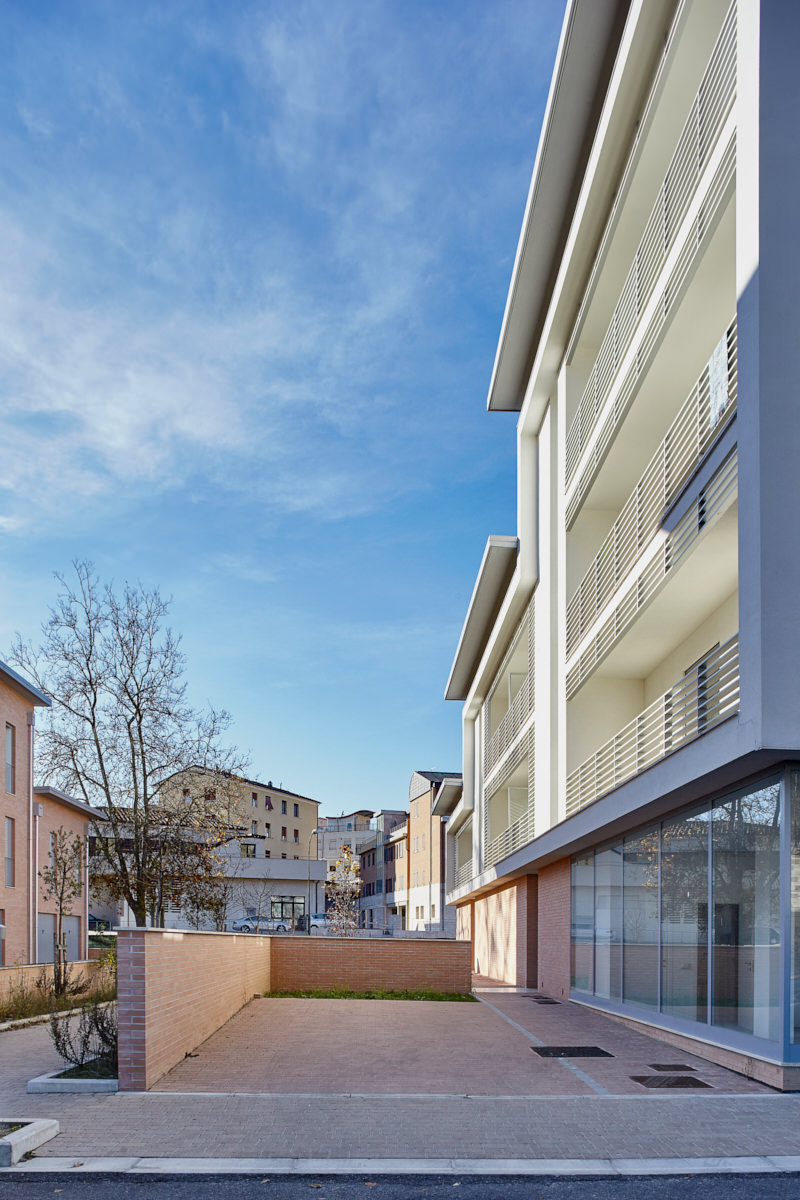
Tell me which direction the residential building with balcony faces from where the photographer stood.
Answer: facing to the left of the viewer

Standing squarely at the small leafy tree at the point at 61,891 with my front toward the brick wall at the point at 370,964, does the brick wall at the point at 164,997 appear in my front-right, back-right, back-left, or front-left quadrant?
front-right
